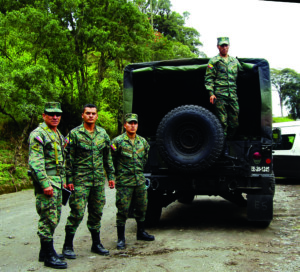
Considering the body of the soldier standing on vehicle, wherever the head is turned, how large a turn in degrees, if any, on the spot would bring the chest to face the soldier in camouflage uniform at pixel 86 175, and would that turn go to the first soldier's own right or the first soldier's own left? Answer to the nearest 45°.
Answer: approximately 45° to the first soldier's own right

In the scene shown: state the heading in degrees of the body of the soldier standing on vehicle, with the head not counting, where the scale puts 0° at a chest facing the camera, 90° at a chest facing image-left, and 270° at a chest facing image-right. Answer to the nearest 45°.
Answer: approximately 0°

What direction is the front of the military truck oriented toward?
away from the camera

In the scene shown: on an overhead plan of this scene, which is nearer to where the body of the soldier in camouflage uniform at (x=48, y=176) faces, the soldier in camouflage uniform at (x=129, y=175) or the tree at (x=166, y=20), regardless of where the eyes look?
the soldier in camouflage uniform

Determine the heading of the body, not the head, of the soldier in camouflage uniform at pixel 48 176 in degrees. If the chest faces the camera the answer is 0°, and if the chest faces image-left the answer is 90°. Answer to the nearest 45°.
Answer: approximately 315°

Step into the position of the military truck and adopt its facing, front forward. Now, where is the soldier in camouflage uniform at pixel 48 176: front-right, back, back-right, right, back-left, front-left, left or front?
back-left

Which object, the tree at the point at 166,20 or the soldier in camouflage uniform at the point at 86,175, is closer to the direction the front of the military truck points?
the tree
